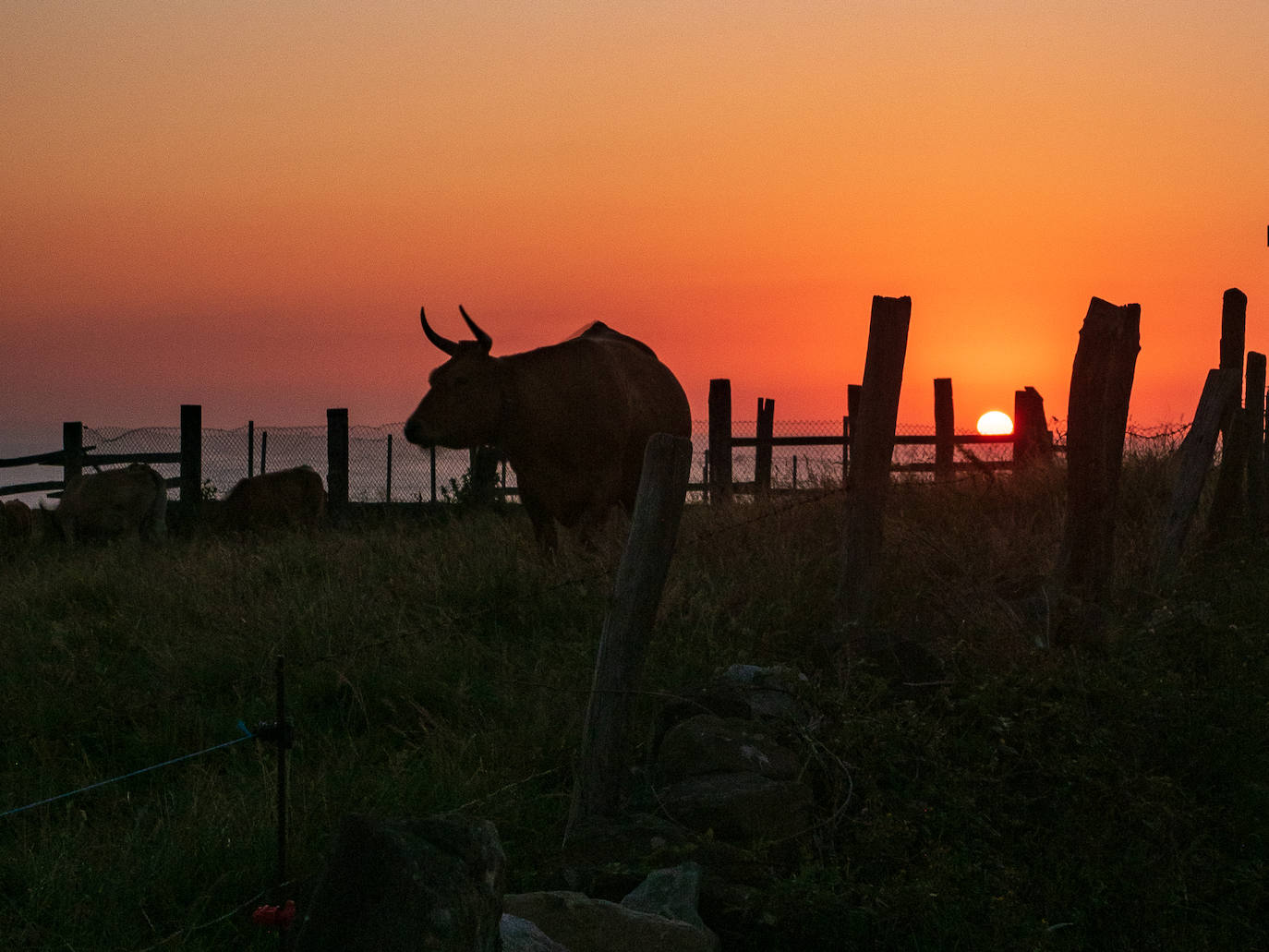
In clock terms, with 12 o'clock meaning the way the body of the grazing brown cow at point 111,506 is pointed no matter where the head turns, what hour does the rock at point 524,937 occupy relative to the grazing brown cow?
The rock is roughly at 9 o'clock from the grazing brown cow.

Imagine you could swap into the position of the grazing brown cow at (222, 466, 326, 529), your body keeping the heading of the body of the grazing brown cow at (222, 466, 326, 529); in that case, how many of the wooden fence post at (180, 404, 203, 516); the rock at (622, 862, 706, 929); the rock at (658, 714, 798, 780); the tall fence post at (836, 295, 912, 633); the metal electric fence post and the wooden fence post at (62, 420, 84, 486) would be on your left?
4

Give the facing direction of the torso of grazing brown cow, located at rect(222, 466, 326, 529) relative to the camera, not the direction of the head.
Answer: to the viewer's left

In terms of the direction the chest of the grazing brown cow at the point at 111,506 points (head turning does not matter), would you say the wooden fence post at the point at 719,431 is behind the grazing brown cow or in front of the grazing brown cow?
behind

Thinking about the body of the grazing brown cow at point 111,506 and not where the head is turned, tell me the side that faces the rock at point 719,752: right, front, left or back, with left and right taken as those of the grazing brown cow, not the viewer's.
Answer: left

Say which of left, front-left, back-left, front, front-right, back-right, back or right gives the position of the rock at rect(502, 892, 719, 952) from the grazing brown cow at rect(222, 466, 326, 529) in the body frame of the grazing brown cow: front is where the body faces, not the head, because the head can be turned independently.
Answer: left

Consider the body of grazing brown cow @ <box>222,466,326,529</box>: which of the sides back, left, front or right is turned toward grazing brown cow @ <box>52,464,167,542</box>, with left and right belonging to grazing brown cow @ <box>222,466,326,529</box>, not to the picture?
front

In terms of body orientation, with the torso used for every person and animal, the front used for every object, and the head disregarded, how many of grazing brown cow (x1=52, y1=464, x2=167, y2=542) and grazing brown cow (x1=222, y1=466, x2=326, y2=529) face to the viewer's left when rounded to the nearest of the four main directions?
2

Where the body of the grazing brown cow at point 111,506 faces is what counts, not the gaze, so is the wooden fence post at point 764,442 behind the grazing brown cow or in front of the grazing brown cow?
behind

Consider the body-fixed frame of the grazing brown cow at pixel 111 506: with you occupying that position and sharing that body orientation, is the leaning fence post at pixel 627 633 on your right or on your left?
on your left

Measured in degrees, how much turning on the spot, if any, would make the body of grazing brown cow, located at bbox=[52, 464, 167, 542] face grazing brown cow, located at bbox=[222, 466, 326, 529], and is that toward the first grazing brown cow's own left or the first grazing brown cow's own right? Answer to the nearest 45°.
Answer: approximately 180°

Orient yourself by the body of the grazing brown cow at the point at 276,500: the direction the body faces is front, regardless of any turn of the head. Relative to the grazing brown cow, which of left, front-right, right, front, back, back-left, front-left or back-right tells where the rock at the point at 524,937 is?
left

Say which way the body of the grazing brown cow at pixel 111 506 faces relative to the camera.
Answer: to the viewer's left

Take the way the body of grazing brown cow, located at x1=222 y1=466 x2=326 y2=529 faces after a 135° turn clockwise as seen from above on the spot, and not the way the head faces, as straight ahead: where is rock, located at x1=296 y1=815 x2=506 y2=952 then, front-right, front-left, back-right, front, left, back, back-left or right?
back-right
